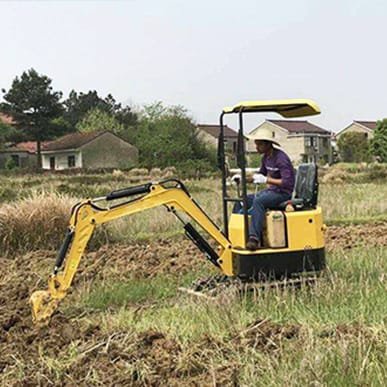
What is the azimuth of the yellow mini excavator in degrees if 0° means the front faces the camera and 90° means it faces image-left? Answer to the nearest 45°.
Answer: approximately 90°
